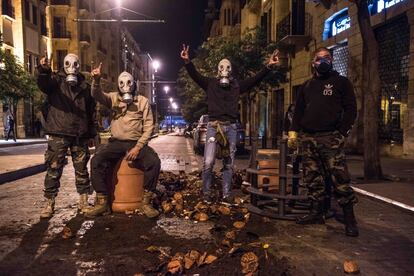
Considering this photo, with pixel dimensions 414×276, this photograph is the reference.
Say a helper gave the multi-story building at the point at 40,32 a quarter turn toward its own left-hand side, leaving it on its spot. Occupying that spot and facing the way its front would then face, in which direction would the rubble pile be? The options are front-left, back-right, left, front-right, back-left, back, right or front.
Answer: back-right

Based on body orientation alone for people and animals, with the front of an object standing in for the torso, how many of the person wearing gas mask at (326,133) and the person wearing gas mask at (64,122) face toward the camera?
2

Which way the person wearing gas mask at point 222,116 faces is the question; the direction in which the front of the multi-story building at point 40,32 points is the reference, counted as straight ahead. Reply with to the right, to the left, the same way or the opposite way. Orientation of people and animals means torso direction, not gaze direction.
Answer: to the right

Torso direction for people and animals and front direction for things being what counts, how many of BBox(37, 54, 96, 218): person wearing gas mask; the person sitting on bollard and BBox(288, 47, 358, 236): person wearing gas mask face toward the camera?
3

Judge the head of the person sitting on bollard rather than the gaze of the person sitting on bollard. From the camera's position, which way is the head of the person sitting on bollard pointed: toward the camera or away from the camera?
toward the camera

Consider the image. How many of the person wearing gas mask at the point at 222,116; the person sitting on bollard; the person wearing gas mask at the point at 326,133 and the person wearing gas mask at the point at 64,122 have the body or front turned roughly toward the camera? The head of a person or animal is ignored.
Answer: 4

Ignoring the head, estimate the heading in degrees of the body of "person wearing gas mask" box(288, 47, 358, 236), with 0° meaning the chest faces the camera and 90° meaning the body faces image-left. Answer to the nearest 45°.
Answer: approximately 0°

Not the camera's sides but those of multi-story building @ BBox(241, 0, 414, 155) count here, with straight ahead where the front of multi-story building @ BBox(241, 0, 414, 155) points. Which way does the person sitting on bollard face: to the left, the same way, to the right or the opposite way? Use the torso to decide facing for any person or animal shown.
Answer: to the left

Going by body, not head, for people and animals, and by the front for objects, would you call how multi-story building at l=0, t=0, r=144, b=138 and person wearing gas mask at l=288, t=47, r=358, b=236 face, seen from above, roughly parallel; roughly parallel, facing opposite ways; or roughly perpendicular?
roughly perpendicular

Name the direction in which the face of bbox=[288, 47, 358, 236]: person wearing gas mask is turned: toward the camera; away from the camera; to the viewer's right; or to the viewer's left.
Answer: toward the camera

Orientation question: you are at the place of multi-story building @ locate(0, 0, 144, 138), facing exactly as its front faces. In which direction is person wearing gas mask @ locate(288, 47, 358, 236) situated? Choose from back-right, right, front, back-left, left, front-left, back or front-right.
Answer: front-right

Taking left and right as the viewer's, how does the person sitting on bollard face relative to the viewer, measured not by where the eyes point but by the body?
facing the viewer

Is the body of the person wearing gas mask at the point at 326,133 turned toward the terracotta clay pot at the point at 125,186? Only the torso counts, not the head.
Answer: no

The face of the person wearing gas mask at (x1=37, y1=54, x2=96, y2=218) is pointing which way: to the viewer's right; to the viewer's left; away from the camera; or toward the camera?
toward the camera

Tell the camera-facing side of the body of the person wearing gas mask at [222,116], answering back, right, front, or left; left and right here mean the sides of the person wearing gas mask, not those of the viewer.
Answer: front

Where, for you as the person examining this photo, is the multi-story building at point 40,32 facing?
facing the viewer and to the right of the viewer
